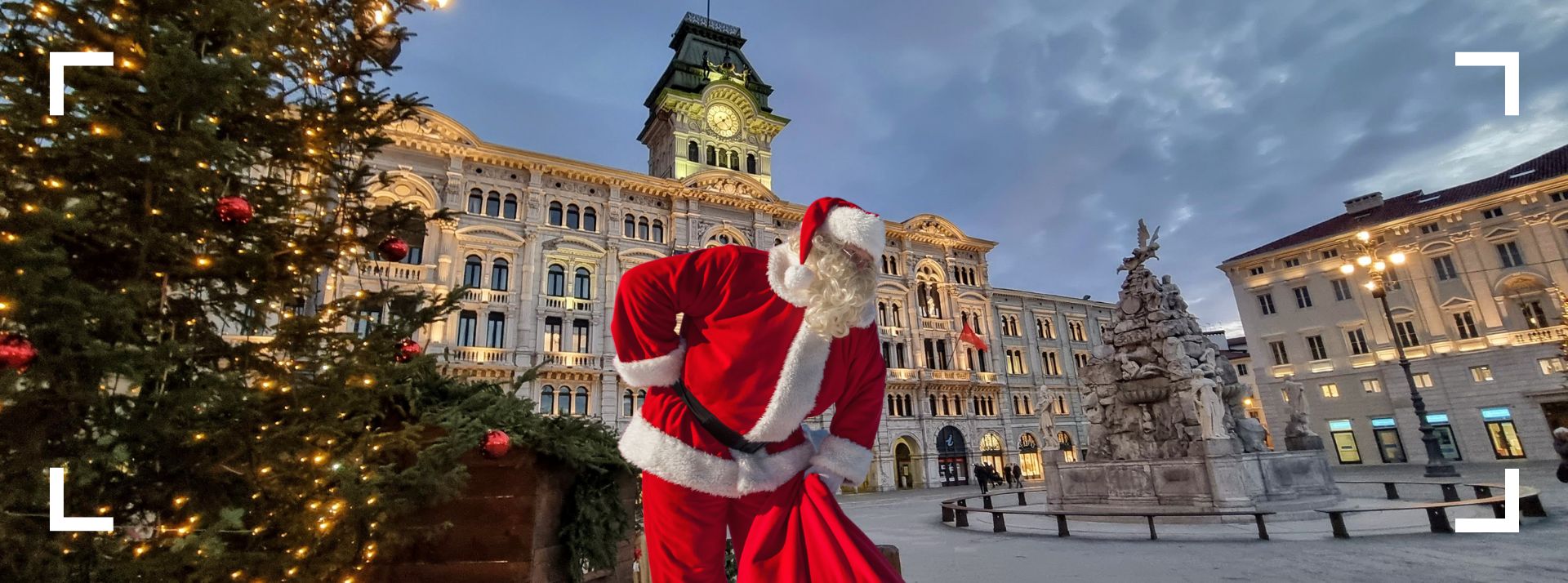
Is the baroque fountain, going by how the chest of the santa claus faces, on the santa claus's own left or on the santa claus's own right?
on the santa claus's own left

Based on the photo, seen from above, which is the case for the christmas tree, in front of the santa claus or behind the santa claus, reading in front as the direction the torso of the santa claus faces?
behind

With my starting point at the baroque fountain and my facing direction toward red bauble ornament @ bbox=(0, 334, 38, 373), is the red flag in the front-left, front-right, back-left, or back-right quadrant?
back-right

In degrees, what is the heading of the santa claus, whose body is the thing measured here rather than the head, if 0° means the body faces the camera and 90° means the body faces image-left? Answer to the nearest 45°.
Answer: approximately 315°

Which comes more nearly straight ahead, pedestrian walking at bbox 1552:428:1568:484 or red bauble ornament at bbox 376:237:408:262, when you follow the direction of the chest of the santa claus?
the pedestrian walking

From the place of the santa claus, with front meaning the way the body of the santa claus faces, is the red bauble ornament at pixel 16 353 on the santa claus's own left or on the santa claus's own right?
on the santa claus's own right

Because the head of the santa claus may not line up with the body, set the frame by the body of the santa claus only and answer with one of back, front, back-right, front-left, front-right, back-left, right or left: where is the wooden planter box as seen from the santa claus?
back

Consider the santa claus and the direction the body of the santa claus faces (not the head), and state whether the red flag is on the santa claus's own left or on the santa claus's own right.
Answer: on the santa claus's own left

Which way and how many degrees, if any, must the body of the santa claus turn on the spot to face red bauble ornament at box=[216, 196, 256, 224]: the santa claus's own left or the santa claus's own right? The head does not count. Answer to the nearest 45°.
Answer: approximately 135° to the santa claus's own right
